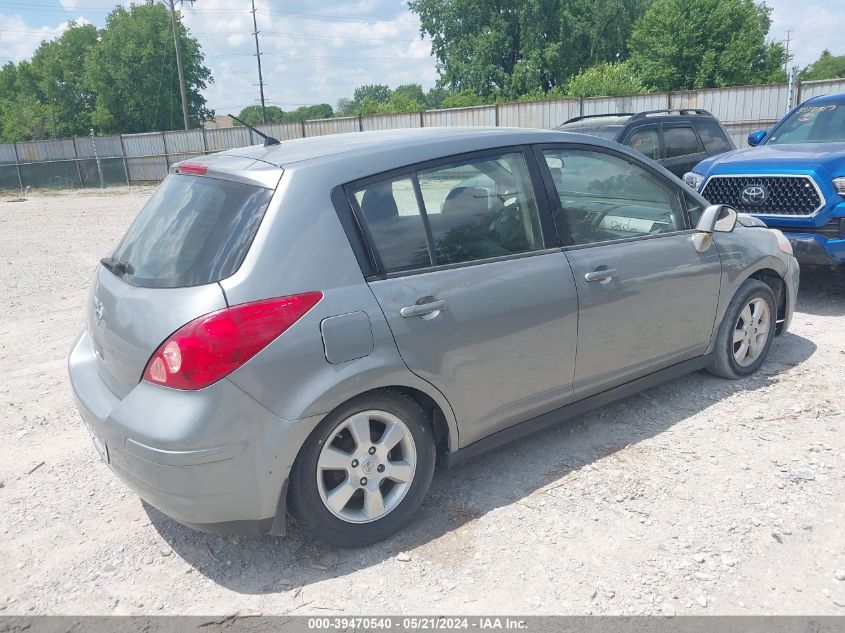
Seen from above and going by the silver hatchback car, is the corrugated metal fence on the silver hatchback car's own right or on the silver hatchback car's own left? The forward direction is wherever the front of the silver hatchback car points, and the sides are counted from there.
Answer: on the silver hatchback car's own left

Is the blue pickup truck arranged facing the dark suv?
no

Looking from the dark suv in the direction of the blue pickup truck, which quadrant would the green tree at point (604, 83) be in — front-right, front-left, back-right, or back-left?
back-left

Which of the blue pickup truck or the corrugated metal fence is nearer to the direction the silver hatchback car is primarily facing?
the blue pickup truck

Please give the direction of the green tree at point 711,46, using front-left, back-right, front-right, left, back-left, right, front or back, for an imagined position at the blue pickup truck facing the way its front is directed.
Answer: back-right

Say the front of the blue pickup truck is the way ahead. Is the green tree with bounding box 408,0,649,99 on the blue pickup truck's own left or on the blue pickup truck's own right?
on the blue pickup truck's own right

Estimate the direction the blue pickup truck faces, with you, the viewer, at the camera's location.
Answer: facing the viewer and to the left of the viewer

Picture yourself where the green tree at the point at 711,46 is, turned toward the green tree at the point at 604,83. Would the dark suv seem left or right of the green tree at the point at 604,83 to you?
left

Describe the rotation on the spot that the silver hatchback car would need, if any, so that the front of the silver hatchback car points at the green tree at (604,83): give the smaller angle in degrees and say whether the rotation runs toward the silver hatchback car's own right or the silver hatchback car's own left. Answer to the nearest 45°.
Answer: approximately 45° to the silver hatchback car's own left

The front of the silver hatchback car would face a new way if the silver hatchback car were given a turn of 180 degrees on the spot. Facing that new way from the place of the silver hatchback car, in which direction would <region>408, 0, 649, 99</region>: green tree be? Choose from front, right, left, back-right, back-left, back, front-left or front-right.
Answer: back-right

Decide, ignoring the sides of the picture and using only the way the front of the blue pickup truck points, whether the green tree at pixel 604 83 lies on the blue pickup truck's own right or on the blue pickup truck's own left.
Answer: on the blue pickup truck's own right

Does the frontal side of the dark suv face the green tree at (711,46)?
no

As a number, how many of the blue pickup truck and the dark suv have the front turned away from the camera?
0
